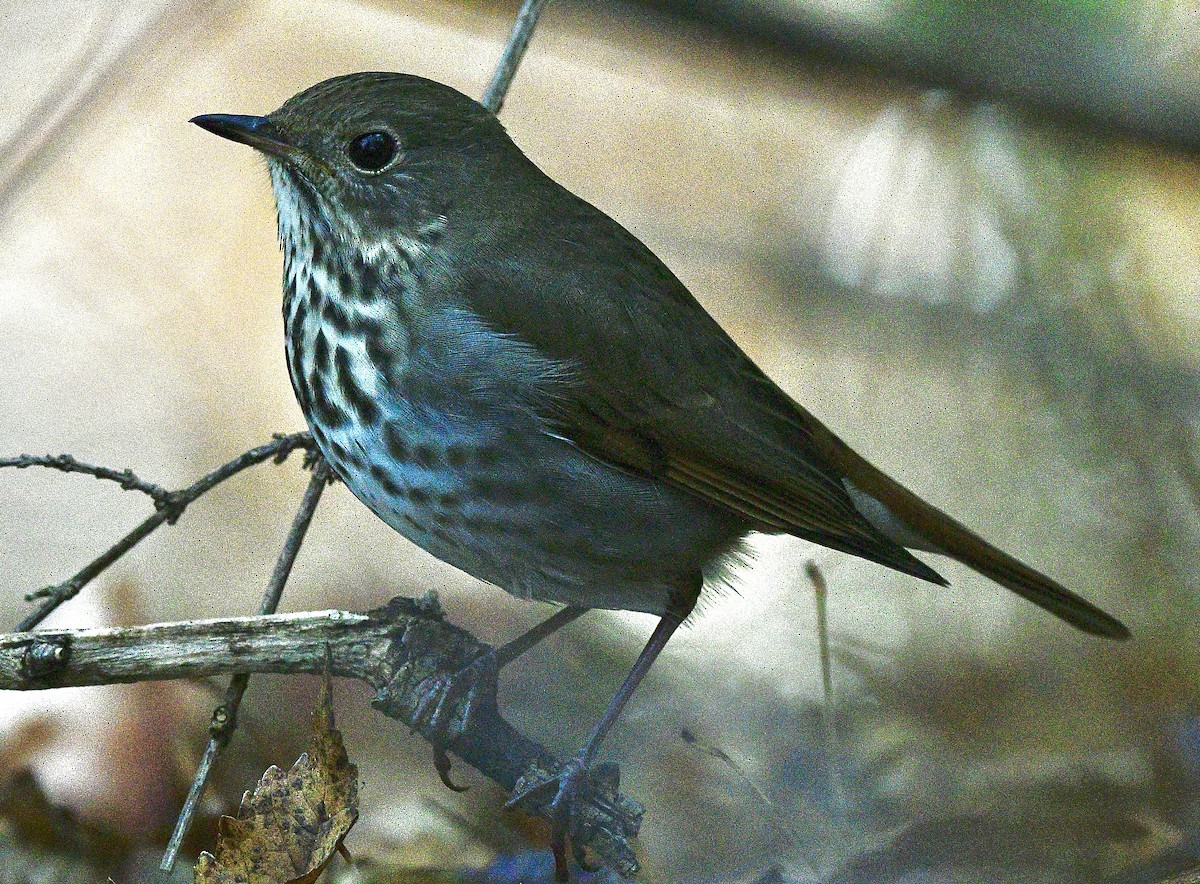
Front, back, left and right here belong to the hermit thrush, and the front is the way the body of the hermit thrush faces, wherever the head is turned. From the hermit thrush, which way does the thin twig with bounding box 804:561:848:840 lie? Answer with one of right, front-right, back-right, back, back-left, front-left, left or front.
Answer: back-right

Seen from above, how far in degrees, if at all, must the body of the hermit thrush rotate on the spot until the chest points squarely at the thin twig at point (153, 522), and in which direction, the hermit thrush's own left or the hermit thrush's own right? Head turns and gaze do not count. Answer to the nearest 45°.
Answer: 0° — it already faces it

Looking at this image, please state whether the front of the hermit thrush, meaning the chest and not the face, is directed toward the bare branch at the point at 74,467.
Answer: yes

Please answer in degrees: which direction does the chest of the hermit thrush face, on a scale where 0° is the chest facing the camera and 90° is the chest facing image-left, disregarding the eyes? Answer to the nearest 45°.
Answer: approximately 90°
